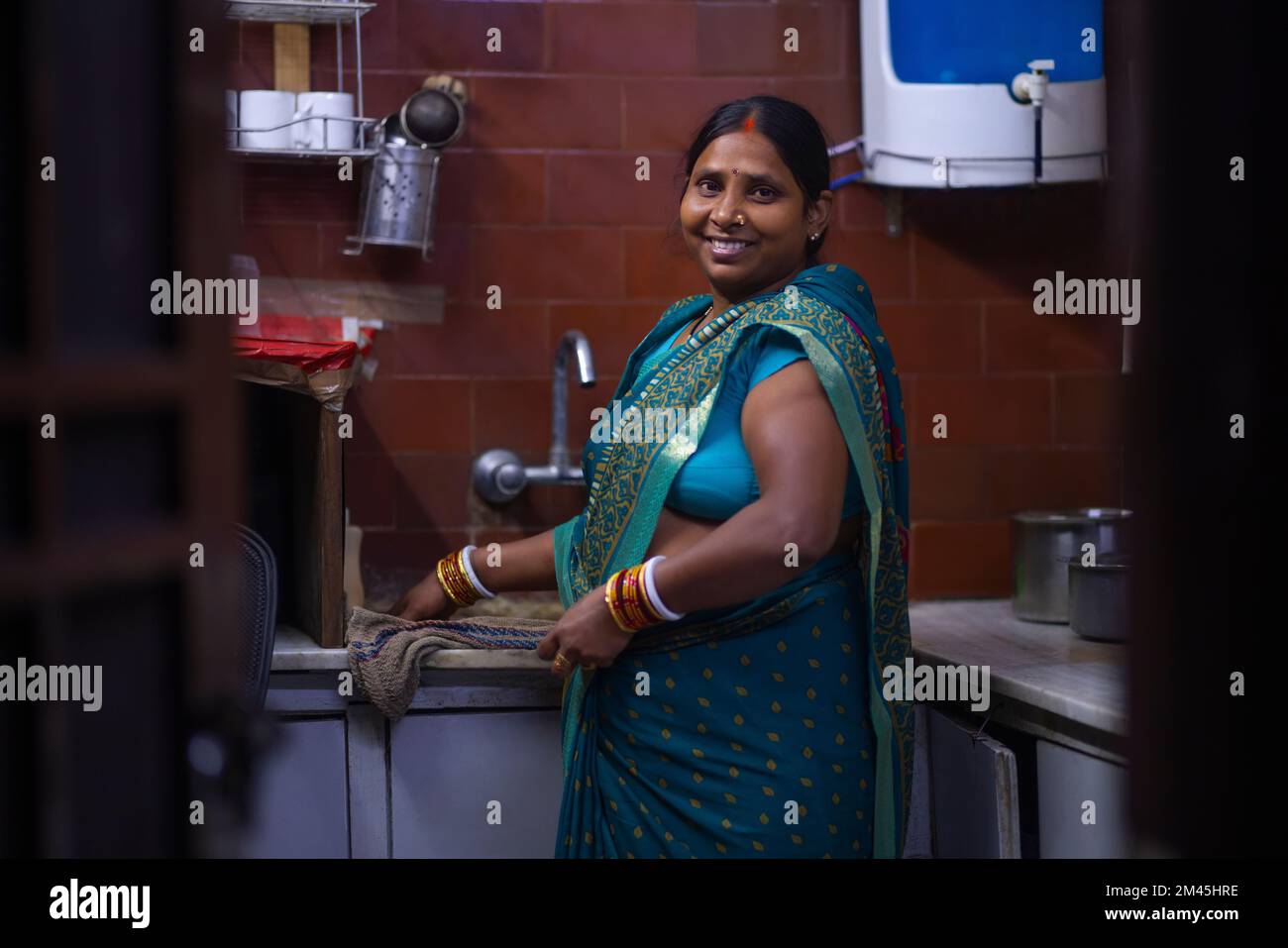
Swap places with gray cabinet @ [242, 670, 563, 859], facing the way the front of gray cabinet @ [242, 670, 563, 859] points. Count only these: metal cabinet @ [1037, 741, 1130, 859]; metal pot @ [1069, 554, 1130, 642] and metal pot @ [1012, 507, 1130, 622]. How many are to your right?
0

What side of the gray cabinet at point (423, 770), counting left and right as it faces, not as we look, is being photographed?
front

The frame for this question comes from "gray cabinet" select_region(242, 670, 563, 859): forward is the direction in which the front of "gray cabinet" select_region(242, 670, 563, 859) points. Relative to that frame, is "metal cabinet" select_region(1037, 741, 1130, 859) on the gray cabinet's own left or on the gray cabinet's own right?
on the gray cabinet's own left

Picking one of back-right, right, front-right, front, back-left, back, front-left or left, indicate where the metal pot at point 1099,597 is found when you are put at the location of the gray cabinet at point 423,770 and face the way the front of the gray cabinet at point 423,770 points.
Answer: left
